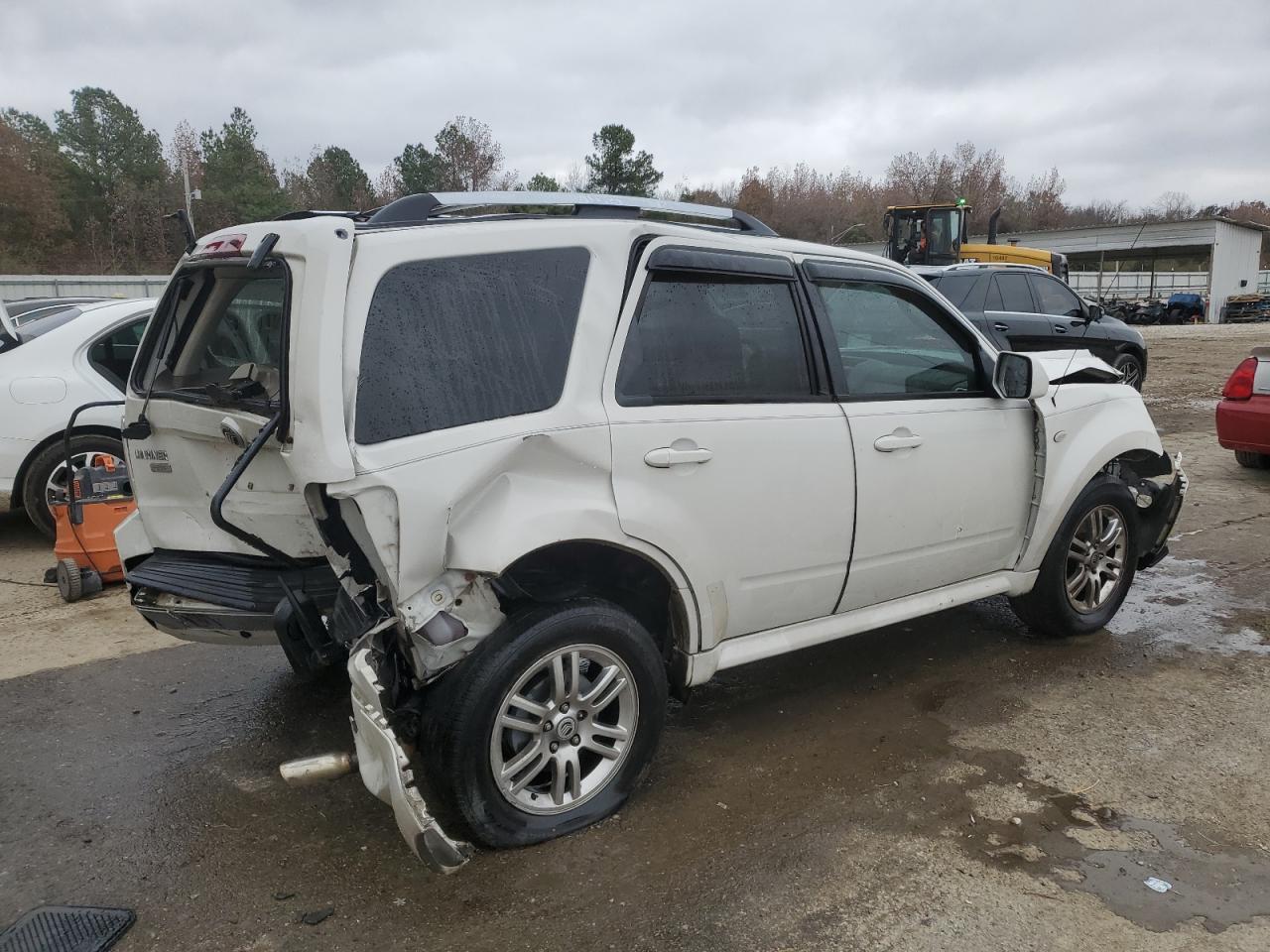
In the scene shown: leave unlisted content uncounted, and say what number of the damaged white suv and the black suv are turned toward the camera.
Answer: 0

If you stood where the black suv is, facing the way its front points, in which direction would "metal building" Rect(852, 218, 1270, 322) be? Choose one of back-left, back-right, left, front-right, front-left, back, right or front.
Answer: left

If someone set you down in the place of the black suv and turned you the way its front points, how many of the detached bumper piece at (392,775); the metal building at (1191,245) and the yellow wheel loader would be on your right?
1

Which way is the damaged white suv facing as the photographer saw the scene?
facing away from the viewer and to the right of the viewer

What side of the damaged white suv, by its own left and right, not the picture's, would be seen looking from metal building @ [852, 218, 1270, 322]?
front

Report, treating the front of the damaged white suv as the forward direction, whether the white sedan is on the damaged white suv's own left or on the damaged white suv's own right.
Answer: on the damaged white suv's own left

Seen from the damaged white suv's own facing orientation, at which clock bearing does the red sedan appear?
The red sedan is roughly at 12 o'clock from the damaged white suv.

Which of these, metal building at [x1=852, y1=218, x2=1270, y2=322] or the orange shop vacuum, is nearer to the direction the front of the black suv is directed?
the metal building

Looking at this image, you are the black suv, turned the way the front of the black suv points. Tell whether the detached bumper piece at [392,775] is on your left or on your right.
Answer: on your right

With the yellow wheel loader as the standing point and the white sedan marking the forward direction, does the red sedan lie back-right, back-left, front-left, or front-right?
front-left

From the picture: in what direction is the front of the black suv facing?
to the viewer's right

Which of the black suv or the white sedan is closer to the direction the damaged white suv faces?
the black suv

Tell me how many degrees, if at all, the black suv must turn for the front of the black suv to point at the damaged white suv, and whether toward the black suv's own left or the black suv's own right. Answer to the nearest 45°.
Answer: approximately 90° to the black suv's own right

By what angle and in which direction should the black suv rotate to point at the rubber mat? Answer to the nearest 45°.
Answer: approximately 90° to its right

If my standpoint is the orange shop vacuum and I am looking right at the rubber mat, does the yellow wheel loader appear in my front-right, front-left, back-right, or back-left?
back-left
